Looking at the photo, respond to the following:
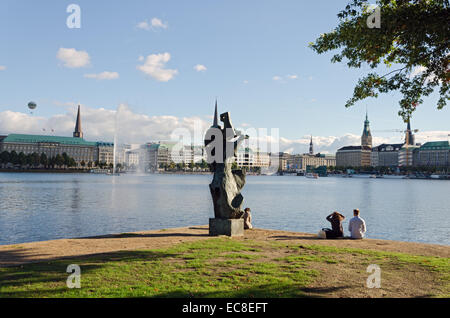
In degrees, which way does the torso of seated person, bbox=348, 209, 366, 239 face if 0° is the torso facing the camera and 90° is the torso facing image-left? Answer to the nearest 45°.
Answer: approximately 180°

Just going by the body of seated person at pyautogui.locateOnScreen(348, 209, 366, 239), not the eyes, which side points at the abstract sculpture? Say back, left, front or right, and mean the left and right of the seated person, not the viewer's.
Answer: left

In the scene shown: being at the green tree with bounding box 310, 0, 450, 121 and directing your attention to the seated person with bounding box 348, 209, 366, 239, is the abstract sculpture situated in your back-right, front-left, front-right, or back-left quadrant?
front-left

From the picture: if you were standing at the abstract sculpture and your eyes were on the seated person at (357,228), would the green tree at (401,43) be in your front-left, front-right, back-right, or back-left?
front-right

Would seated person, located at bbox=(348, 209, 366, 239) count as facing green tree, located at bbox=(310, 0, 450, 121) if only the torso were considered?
no
